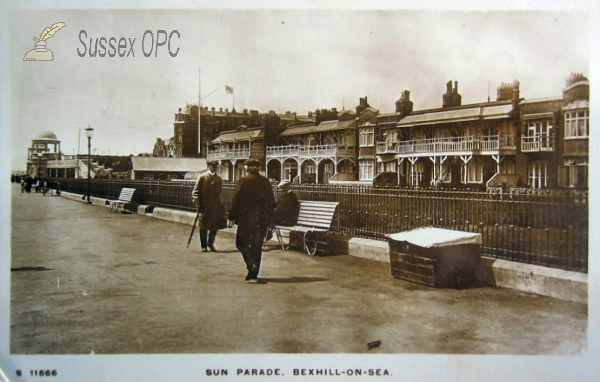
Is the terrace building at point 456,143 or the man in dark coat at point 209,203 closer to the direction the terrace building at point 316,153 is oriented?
the man in dark coat

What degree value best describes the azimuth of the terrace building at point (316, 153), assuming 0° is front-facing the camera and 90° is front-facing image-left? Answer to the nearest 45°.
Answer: approximately 45°

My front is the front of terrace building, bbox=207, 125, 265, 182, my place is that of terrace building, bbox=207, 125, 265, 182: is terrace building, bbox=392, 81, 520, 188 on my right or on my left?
on my left

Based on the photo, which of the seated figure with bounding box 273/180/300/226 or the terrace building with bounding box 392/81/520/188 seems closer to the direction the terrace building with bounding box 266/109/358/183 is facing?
the seated figure
